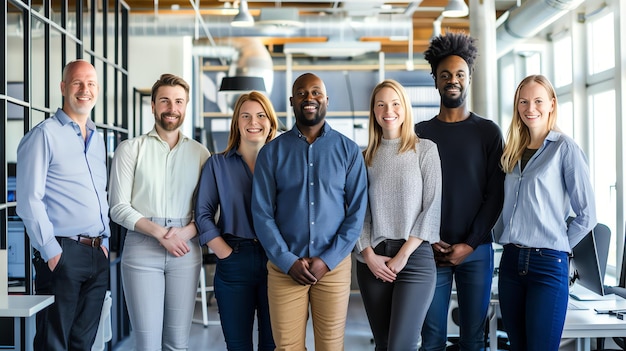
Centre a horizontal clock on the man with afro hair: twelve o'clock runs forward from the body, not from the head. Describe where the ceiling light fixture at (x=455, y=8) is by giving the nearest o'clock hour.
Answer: The ceiling light fixture is roughly at 6 o'clock from the man with afro hair.

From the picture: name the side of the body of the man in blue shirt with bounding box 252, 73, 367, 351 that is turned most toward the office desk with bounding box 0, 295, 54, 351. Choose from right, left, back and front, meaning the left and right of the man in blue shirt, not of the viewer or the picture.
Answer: right

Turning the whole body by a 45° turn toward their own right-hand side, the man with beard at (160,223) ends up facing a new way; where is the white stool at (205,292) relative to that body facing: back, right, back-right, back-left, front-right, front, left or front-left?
back-right

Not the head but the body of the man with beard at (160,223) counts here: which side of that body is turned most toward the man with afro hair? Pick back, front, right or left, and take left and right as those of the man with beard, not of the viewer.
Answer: left

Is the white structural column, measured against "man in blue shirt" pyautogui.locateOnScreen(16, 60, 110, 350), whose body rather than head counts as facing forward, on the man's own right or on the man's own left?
on the man's own left

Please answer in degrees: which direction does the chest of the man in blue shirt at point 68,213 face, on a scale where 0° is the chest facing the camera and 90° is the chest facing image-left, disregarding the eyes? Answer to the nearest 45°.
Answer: approximately 315°

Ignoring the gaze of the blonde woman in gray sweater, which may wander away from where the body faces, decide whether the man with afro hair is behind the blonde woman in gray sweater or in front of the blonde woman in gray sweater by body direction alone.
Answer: behind
